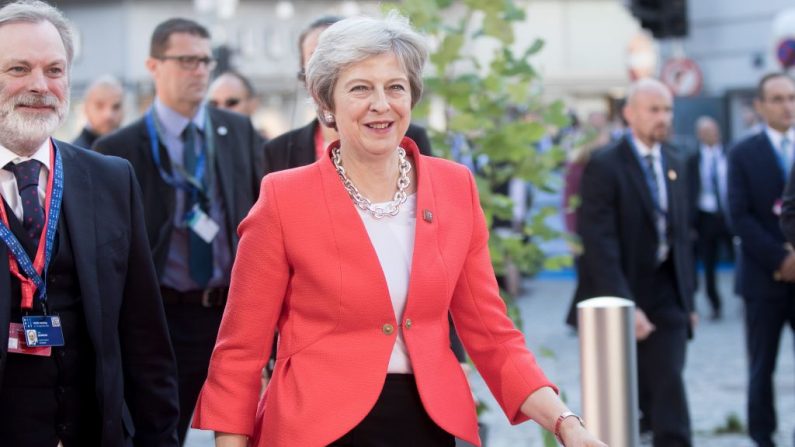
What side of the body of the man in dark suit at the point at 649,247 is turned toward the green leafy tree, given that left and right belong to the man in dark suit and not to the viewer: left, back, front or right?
right

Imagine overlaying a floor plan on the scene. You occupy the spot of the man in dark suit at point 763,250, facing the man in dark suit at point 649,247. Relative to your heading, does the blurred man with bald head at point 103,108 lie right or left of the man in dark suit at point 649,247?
right

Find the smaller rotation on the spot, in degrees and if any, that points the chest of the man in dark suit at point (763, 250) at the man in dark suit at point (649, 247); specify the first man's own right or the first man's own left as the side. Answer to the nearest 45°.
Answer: approximately 90° to the first man's own right

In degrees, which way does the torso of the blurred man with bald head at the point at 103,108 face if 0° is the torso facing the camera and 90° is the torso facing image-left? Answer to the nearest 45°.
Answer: approximately 315°

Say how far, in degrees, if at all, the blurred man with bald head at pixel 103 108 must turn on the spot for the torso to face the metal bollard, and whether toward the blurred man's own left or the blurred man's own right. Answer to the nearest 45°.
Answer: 0° — they already face it

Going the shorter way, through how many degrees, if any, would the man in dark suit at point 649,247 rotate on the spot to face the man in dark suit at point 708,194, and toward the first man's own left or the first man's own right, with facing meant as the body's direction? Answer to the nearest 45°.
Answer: approximately 135° to the first man's own left

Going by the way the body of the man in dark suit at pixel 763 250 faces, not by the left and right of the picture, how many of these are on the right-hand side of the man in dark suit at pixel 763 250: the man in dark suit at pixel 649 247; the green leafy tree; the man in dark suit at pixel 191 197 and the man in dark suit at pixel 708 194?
3

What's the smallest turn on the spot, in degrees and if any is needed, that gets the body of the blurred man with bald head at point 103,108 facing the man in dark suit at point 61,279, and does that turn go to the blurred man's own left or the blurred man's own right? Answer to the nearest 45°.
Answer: approximately 45° to the blurred man's own right
